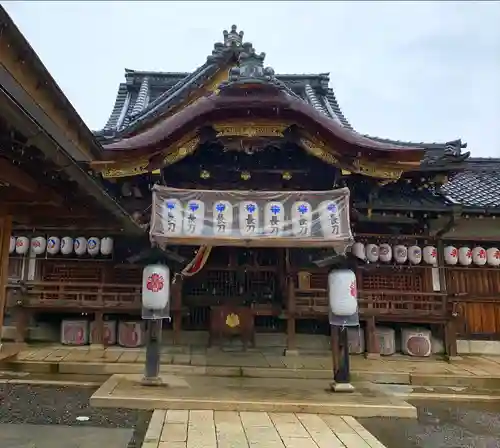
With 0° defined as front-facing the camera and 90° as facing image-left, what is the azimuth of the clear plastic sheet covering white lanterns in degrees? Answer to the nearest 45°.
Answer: approximately 0°

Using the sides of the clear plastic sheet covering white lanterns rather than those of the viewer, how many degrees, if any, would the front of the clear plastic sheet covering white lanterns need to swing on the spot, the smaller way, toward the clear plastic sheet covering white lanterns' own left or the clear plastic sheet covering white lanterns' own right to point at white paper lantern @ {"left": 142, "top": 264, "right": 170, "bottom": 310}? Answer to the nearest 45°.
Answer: approximately 90° to the clear plastic sheet covering white lanterns' own right

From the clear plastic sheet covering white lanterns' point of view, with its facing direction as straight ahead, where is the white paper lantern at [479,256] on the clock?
The white paper lantern is roughly at 8 o'clock from the clear plastic sheet covering white lanterns.

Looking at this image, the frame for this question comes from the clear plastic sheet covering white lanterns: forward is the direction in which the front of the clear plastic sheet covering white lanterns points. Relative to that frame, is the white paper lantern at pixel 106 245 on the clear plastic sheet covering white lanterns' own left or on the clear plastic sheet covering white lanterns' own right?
on the clear plastic sheet covering white lanterns' own right

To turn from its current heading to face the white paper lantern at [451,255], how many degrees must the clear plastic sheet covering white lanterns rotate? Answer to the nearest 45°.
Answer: approximately 135° to its left

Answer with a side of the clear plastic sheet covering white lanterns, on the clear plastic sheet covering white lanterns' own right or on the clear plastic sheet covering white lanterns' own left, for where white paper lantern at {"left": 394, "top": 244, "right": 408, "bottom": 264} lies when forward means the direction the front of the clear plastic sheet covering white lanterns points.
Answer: on the clear plastic sheet covering white lanterns' own left

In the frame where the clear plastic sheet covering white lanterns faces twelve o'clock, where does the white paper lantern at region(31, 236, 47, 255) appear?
The white paper lantern is roughly at 4 o'clock from the clear plastic sheet covering white lanterns.

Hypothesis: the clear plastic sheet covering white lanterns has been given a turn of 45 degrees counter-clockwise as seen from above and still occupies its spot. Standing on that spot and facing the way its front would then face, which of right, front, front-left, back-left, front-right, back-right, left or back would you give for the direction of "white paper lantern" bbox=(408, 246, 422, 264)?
left

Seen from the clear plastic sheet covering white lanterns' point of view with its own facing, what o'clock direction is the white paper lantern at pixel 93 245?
The white paper lantern is roughly at 4 o'clock from the clear plastic sheet covering white lanterns.

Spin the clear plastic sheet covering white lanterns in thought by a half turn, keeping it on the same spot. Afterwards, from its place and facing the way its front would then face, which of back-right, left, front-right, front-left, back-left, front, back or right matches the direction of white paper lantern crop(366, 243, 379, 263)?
front-right
